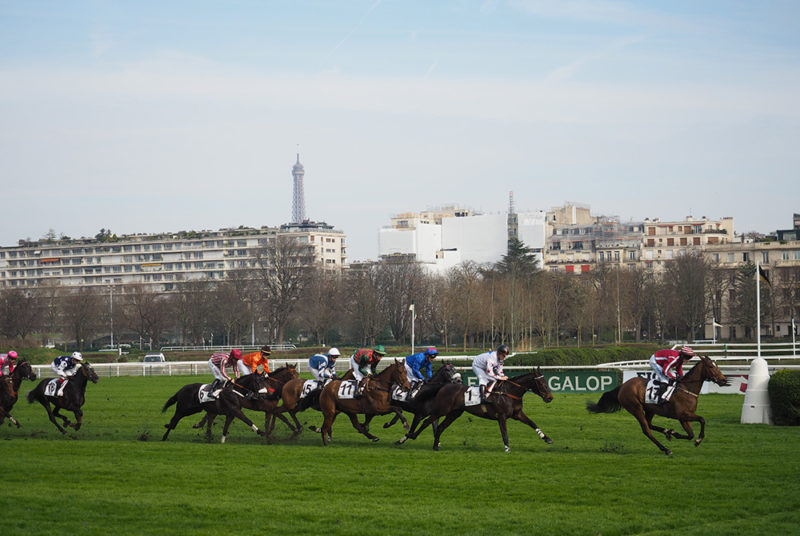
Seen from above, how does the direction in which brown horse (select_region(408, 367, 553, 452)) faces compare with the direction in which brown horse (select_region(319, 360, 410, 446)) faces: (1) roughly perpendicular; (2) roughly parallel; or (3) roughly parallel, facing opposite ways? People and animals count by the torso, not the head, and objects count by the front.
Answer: roughly parallel

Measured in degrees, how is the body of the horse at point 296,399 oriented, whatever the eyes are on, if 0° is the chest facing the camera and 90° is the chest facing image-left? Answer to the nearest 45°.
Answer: approximately 270°

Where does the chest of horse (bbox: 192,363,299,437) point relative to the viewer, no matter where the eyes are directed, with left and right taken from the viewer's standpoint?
facing to the right of the viewer

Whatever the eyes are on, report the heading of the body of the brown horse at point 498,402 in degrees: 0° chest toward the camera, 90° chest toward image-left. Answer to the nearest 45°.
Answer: approximately 270°

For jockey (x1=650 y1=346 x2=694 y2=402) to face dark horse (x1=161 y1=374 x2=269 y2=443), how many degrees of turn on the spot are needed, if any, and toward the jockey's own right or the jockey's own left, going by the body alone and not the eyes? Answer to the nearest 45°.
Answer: approximately 180°

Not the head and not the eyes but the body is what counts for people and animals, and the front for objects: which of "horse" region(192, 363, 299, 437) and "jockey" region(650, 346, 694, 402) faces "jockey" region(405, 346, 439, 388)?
the horse

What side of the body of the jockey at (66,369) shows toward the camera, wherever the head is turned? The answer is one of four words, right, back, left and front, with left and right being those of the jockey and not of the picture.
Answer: right

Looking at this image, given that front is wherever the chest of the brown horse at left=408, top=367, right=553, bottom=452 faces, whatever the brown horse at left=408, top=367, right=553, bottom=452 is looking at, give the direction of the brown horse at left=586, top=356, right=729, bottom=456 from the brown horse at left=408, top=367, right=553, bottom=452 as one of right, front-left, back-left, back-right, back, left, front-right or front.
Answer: front

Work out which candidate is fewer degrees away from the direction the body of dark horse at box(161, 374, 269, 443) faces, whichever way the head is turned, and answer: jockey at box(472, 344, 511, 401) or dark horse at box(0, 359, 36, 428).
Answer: the jockey

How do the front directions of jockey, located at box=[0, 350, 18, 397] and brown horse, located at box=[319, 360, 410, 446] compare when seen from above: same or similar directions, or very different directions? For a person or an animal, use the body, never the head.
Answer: same or similar directions

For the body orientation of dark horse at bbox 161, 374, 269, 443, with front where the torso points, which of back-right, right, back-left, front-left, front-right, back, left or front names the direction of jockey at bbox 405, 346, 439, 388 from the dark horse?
front

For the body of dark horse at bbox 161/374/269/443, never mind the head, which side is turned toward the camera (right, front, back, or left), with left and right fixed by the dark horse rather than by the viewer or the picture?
right

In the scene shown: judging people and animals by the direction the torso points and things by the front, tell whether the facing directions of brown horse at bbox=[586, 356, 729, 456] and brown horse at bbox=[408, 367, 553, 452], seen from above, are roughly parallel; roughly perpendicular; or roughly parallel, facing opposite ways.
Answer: roughly parallel

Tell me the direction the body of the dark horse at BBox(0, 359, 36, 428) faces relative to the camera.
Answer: to the viewer's right

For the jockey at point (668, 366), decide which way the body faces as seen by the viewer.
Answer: to the viewer's right

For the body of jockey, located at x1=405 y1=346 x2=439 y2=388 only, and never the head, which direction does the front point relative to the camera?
to the viewer's right

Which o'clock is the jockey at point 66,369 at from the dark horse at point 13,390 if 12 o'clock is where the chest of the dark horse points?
The jockey is roughly at 1 o'clock from the dark horse.

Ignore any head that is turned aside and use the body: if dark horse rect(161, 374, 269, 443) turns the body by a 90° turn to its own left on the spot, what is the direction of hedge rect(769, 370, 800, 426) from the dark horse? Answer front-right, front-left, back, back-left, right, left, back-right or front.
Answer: right

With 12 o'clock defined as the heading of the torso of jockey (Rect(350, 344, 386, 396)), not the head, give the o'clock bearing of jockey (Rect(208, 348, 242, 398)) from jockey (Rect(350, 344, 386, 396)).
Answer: jockey (Rect(208, 348, 242, 398)) is roughly at 6 o'clock from jockey (Rect(350, 344, 386, 396)).
